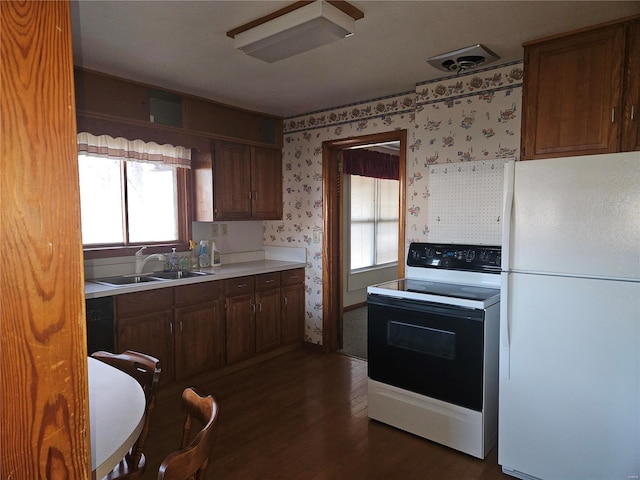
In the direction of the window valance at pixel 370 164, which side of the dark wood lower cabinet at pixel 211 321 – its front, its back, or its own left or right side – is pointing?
left

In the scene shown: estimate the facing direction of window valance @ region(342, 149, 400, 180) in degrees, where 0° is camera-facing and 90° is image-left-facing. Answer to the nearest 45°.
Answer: approximately 315°

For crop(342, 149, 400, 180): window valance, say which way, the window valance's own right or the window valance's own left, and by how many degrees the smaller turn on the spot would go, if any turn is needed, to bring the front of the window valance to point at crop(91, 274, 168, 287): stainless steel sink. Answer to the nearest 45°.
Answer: approximately 90° to the window valance's own right

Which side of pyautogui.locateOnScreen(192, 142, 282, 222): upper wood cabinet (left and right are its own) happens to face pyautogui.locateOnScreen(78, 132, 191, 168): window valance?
right

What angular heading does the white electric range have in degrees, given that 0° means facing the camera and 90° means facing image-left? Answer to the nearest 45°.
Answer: approximately 45°

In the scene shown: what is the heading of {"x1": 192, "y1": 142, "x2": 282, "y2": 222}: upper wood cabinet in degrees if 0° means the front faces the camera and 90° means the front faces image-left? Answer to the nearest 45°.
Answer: approximately 315°
